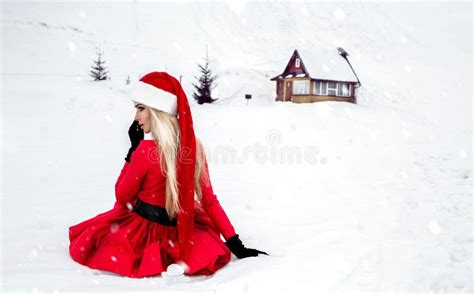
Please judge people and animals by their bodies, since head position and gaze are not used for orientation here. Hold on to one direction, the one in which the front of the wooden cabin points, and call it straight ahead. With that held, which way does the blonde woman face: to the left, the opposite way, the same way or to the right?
to the right

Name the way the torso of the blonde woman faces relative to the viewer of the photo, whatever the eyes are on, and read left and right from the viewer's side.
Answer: facing away from the viewer and to the left of the viewer

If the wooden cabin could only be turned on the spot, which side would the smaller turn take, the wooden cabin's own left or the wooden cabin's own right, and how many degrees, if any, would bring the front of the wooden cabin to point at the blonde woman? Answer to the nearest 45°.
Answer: approximately 45° to the wooden cabin's own left

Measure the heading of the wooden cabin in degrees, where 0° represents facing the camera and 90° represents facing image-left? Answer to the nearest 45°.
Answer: approximately 45°
